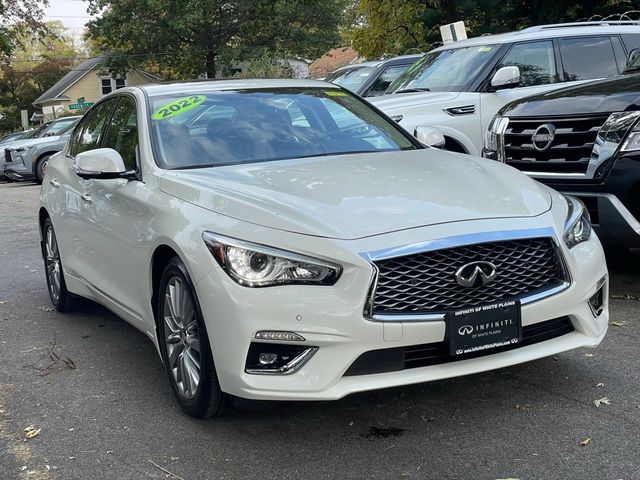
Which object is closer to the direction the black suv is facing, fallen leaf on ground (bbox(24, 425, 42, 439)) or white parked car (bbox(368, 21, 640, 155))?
the fallen leaf on ground

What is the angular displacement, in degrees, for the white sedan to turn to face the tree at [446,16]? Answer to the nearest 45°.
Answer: approximately 135° to its left

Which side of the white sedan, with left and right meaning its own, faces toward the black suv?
left

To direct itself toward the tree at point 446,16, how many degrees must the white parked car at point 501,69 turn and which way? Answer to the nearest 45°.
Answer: approximately 135° to its right

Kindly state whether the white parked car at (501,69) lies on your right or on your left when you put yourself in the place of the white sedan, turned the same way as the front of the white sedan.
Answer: on your left

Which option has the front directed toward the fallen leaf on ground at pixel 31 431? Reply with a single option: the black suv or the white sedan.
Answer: the black suv

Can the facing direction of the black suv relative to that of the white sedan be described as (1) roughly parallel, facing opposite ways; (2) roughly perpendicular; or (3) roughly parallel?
roughly perpendicular

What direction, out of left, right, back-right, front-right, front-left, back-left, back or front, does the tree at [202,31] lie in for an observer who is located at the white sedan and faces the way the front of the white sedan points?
back-left

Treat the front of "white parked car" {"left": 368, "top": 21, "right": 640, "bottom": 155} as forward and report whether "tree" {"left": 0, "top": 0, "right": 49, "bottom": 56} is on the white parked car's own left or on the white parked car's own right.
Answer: on the white parked car's own right

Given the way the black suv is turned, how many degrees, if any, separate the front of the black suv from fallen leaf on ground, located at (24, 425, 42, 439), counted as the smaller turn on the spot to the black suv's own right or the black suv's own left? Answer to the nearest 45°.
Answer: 0° — it already faces it

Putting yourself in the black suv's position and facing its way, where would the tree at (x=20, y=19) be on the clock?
The tree is roughly at 3 o'clock from the black suv.

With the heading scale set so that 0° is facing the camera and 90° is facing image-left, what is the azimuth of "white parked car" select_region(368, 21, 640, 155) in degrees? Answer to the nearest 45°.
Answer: approximately 45°

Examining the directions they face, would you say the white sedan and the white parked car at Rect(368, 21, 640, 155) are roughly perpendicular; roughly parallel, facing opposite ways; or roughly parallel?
roughly perpendicular
